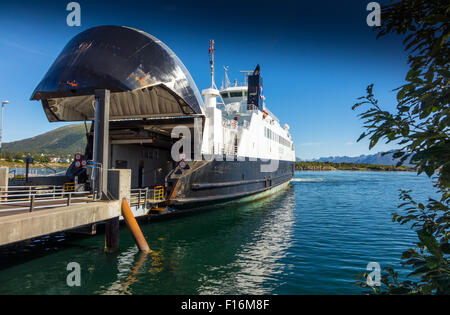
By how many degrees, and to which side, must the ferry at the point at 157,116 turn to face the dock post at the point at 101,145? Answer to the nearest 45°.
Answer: approximately 45° to its left

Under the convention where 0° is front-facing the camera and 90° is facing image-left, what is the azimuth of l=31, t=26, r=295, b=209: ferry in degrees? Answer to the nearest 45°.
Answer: approximately 45°

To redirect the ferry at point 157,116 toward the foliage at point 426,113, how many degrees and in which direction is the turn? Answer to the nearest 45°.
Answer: approximately 45° to its left

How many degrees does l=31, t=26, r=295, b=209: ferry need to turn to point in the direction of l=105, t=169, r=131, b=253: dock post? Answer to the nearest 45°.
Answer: approximately 45° to its left
